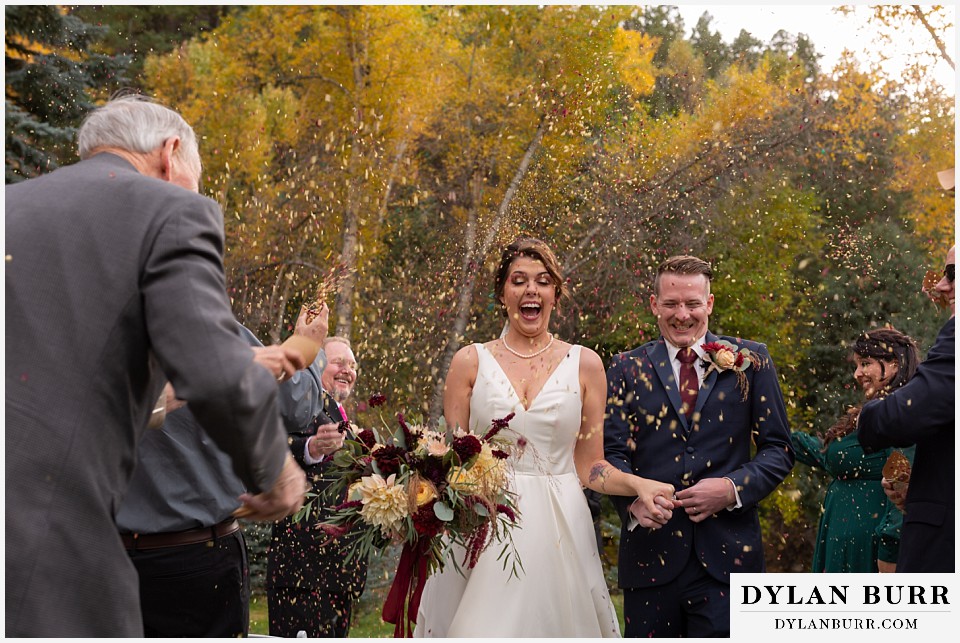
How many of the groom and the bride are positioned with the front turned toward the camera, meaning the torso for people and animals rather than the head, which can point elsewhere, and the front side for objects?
2

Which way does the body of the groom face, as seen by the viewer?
toward the camera

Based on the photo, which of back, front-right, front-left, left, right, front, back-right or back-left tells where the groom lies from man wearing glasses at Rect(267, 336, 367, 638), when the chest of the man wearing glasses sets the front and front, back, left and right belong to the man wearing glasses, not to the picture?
front

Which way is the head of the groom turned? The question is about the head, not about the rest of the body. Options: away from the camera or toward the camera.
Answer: toward the camera

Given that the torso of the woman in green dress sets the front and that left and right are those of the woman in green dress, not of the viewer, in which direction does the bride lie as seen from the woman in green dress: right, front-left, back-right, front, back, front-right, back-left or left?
front

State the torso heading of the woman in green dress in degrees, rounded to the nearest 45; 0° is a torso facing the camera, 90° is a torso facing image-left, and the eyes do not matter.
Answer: approximately 45°

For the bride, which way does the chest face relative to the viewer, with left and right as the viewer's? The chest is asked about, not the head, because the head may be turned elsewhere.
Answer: facing the viewer

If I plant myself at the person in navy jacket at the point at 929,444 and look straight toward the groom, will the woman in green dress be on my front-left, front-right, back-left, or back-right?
front-right

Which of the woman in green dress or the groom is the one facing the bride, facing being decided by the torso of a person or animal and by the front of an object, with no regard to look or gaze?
the woman in green dress

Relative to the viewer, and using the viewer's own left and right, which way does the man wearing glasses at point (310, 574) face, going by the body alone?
facing the viewer and to the right of the viewer
